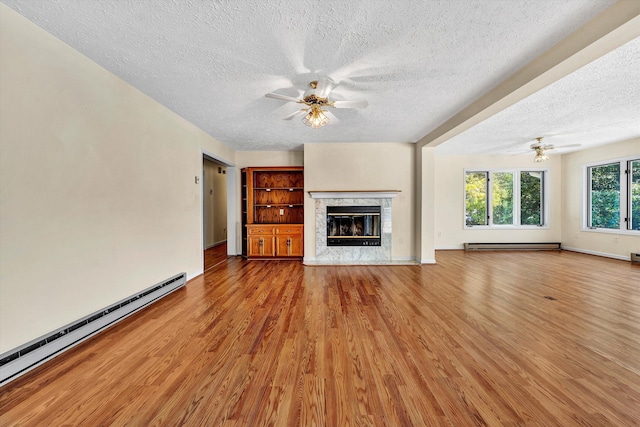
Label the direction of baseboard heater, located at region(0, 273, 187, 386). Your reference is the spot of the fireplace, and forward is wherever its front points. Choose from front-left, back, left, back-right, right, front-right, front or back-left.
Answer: front-right

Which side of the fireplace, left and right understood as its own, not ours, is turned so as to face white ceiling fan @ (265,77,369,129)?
front

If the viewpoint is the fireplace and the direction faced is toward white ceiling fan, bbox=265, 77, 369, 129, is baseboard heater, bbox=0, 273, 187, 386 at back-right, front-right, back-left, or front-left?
front-right

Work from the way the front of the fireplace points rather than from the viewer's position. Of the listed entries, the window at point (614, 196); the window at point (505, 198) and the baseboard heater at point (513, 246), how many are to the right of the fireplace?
0

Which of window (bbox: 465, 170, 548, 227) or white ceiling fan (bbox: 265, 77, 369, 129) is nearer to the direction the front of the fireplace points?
the white ceiling fan

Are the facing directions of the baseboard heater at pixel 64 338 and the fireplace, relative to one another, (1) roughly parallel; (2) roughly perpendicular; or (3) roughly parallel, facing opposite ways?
roughly perpendicular

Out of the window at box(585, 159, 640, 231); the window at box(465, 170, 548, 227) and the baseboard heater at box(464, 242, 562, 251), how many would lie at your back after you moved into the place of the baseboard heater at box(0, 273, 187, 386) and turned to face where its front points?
0

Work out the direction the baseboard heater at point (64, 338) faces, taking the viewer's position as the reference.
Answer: facing the viewer and to the right of the viewer

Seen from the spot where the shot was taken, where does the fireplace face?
facing the viewer

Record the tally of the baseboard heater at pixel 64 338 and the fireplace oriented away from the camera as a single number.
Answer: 0

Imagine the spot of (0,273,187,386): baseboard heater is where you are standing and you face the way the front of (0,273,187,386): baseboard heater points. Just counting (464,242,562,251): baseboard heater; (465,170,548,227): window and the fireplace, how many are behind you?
0

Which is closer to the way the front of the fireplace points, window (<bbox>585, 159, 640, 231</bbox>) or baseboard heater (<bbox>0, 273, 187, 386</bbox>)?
the baseboard heater

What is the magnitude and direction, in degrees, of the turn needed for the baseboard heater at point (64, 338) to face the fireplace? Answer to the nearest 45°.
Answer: approximately 45° to its left

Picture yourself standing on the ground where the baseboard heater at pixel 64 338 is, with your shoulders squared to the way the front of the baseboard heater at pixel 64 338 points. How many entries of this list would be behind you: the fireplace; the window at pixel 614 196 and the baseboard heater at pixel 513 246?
0

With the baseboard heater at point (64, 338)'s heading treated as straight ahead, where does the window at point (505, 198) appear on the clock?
The window is roughly at 11 o'clock from the baseboard heater.
